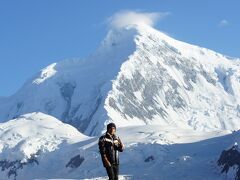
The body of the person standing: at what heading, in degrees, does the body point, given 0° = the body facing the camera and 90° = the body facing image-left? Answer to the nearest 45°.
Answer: approximately 315°
